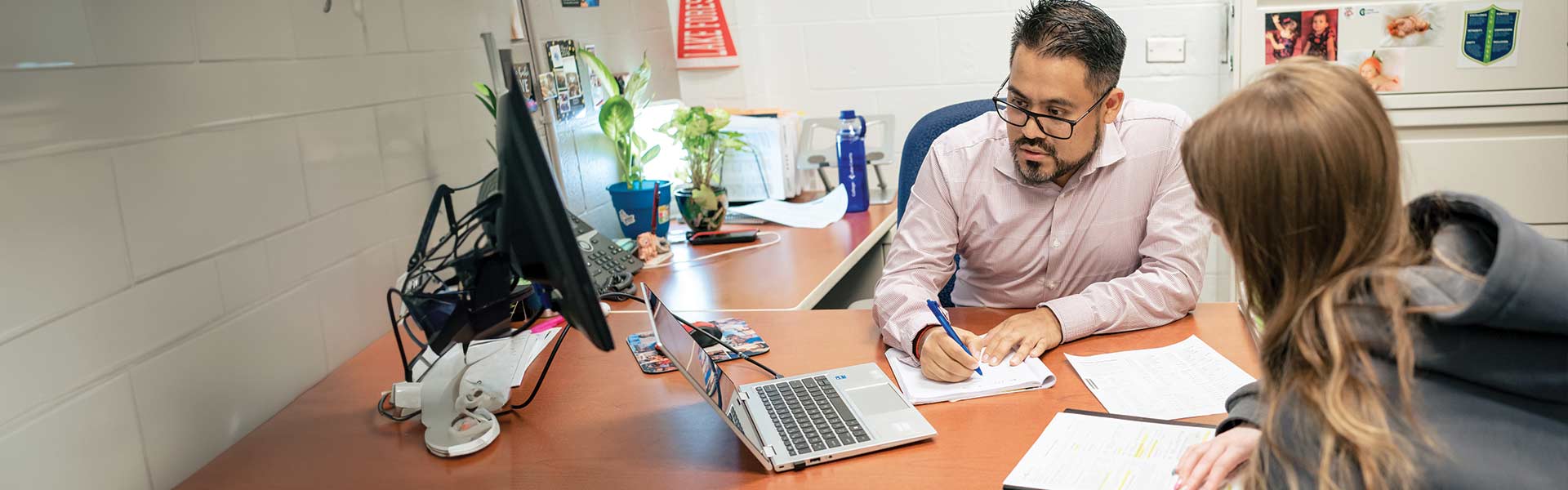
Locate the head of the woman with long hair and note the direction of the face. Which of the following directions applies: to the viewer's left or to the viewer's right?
to the viewer's left

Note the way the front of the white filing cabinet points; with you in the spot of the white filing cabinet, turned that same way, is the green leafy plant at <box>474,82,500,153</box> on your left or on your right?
on your right

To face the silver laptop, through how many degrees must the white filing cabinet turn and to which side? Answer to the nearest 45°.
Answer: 0° — it already faces it

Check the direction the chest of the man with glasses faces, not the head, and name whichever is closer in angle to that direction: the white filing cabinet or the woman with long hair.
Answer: the woman with long hair

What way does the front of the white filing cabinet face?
toward the camera

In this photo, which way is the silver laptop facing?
to the viewer's right

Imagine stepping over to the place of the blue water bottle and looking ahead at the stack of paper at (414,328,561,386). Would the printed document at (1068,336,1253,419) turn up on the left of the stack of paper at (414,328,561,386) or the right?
left

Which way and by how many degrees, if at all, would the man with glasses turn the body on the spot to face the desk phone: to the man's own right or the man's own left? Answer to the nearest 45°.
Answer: approximately 45° to the man's own right

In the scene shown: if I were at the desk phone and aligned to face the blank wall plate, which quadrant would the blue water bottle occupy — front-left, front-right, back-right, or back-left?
front-left

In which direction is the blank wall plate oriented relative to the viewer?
toward the camera

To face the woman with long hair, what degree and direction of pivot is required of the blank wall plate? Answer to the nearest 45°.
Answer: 0° — it already faces them

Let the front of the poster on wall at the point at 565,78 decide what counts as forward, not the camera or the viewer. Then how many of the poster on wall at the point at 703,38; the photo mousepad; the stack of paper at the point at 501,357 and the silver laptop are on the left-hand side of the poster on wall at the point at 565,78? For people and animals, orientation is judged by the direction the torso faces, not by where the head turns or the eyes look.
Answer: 1

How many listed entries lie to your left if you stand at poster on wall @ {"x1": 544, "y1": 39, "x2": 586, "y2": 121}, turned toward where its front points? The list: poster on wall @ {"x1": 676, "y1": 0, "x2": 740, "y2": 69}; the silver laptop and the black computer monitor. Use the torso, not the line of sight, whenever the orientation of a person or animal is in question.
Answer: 1

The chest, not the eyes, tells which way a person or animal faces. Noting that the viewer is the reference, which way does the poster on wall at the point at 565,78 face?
facing the viewer and to the right of the viewer

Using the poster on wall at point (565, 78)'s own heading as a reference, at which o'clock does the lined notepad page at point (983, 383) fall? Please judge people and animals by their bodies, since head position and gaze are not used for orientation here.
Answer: The lined notepad page is roughly at 1 o'clock from the poster on wall.

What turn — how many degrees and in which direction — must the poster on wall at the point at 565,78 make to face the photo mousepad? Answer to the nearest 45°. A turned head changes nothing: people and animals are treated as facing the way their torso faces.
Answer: approximately 45° to its right

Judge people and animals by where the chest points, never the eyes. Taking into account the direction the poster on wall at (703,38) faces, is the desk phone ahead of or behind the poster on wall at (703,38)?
ahead

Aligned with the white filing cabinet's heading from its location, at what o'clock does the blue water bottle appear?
The blue water bottle is roughly at 2 o'clock from the white filing cabinet.
